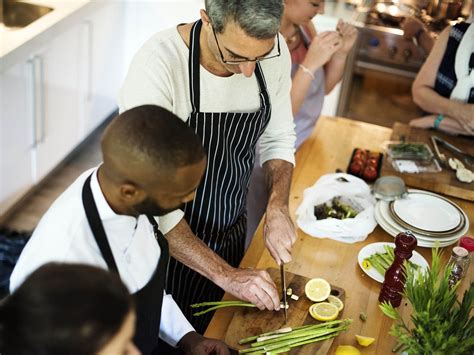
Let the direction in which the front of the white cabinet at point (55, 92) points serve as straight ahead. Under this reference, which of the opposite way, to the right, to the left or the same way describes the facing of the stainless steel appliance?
to the right

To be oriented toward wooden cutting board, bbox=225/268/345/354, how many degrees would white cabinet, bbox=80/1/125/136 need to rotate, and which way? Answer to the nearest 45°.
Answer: approximately 45° to its right

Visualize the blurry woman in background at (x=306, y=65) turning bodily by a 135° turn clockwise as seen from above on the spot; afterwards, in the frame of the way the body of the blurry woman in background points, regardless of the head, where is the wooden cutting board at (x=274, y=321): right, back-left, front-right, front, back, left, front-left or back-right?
left

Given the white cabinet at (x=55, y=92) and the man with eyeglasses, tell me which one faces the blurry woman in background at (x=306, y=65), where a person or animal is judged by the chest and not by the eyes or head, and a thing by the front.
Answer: the white cabinet

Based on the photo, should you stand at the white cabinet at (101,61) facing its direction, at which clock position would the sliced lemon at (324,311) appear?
The sliced lemon is roughly at 1 o'clock from the white cabinet.

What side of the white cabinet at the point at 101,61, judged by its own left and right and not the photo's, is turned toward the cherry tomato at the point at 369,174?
front

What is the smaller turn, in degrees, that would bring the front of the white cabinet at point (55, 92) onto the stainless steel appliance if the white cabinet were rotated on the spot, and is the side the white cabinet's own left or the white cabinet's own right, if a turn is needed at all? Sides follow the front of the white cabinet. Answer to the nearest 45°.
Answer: approximately 45° to the white cabinet's own left

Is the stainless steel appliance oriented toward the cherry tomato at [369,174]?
yes

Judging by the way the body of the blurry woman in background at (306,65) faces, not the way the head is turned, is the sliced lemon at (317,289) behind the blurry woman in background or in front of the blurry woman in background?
in front

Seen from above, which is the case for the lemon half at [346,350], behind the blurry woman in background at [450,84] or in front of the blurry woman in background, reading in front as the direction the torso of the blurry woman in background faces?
in front

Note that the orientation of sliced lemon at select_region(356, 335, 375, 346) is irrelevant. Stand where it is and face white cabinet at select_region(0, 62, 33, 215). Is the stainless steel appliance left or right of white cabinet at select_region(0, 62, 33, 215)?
right

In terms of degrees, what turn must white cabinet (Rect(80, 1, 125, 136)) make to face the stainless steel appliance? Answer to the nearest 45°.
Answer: approximately 45° to its left

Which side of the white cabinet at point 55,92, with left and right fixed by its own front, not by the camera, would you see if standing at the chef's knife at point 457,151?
front

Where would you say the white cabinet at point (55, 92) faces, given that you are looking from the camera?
facing the viewer and to the right of the viewer
